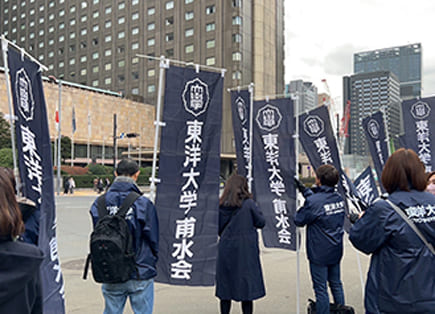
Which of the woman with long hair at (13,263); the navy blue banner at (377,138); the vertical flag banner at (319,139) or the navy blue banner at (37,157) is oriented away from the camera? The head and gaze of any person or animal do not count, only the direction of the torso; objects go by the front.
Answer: the woman with long hair

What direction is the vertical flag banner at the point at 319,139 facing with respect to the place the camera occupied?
facing the viewer

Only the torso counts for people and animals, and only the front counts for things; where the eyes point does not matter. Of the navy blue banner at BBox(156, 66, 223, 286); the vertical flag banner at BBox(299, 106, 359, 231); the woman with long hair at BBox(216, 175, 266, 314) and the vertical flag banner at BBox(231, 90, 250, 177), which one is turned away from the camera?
the woman with long hair

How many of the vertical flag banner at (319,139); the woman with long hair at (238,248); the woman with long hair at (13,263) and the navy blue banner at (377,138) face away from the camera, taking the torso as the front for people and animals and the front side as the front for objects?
2

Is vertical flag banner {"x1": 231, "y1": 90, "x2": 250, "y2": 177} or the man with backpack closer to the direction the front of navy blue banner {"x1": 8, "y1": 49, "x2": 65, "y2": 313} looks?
the man with backpack

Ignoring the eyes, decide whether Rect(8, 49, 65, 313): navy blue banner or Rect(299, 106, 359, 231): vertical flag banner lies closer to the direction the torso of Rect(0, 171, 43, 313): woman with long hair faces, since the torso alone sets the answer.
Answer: the navy blue banner

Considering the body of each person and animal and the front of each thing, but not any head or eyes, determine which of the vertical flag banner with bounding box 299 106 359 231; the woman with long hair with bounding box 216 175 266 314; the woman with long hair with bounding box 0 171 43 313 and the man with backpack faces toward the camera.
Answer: the vertical flag banner

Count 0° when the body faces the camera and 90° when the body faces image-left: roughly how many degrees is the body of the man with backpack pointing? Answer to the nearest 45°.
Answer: approximately 225°

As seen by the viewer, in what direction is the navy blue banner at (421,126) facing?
toward the camera

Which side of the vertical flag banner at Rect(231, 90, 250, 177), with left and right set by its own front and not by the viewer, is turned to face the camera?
front

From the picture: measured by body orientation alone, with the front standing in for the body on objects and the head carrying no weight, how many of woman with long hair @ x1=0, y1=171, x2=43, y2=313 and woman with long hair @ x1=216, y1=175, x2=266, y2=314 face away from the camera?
2

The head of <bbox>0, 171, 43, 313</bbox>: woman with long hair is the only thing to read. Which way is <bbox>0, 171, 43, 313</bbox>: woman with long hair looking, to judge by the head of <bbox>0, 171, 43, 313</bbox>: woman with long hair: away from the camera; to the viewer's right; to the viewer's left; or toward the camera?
away from the camera

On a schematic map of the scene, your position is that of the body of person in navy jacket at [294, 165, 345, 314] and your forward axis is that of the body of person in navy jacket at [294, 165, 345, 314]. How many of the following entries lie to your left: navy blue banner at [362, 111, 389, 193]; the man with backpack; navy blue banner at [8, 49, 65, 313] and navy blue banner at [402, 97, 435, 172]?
2

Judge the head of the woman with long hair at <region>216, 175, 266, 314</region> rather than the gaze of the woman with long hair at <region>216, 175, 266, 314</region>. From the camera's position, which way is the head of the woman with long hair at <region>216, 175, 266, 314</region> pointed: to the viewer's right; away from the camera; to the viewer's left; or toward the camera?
away from the camera

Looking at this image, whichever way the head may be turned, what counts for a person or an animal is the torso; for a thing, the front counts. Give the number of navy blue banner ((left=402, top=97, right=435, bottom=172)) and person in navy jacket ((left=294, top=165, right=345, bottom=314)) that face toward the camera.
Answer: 1

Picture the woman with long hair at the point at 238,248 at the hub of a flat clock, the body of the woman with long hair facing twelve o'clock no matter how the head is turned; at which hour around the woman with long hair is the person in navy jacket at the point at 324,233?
The person in navy jacket is roughly at 3 o'clock from the woman with long hair.

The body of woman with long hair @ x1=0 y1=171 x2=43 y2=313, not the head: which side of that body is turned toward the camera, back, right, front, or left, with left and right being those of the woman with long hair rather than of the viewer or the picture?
back
